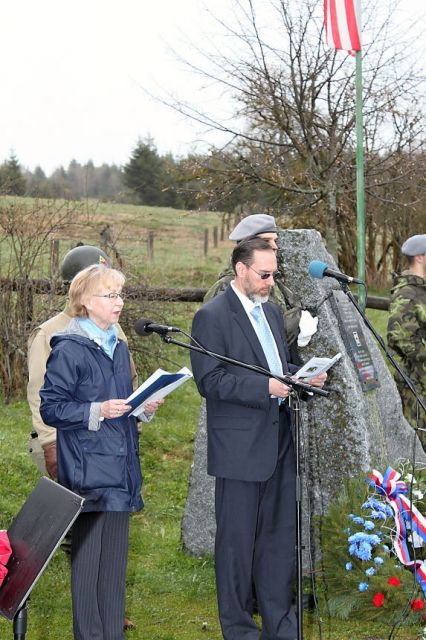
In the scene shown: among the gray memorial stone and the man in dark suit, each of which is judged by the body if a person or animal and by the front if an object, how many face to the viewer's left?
0

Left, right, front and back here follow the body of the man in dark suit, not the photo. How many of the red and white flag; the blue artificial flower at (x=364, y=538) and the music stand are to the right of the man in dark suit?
1

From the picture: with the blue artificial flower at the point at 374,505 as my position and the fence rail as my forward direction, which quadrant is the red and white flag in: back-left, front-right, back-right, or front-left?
front-right

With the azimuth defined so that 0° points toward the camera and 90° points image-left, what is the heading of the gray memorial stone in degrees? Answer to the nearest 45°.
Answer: approximately 315°

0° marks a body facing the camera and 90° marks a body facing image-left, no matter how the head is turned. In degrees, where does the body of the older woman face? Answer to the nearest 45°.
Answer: approximately 315°

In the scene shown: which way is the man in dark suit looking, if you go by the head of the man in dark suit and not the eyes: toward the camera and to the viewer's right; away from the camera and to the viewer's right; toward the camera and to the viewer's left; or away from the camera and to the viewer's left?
toward the camera and to the viewer's right

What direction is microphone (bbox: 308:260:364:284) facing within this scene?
to the viewer's left

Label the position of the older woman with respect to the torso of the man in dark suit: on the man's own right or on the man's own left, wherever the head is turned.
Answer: on the man's own right

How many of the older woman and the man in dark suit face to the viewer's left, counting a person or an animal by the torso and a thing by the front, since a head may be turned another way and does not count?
0

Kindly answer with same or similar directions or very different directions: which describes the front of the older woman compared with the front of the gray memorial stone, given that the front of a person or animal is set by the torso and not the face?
same or similar directions

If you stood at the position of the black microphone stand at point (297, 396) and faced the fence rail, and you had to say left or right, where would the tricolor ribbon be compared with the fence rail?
right
